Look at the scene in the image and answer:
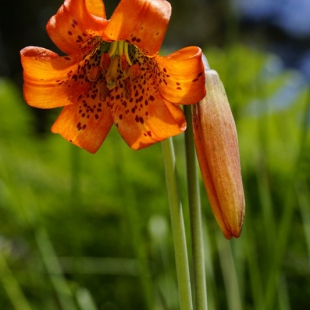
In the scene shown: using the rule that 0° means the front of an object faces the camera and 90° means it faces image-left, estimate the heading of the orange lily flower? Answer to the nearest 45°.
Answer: approximately 0°
